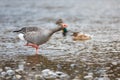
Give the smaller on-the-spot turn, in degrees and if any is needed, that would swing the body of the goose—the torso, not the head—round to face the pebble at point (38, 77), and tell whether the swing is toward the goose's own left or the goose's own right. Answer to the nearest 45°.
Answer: approximately 90° to the goose's own right

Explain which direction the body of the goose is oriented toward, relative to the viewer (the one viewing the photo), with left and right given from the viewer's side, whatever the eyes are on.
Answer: facing to the right of the viewer

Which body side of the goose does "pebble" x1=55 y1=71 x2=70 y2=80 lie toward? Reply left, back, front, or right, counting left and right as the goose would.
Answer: right

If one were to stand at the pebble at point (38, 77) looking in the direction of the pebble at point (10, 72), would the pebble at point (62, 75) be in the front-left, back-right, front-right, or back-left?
back-right

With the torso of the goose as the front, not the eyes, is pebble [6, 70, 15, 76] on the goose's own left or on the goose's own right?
on the goose's own right
